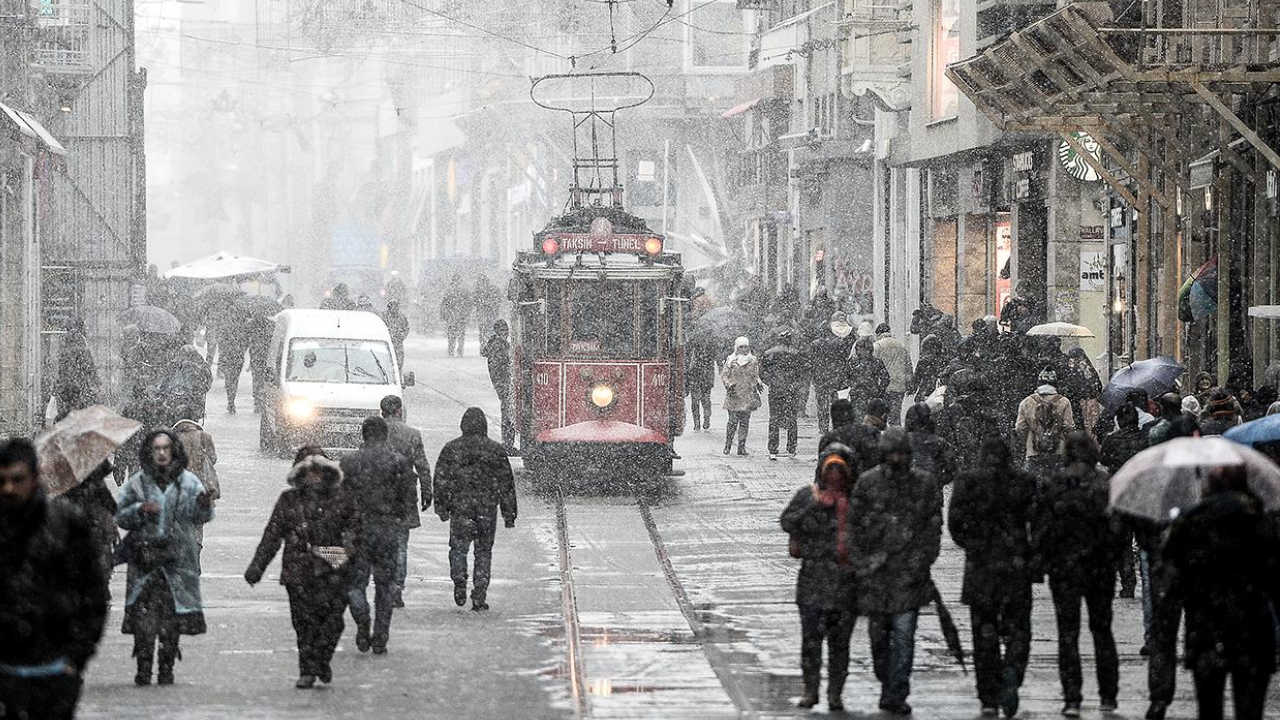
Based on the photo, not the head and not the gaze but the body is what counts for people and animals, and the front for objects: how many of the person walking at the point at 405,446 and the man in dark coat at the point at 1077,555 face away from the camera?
2

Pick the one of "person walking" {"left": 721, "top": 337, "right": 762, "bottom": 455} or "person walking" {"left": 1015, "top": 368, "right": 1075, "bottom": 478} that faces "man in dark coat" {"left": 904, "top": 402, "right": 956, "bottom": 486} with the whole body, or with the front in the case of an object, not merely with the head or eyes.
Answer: "person walking" {"left": 721, "top": 337, "right": 762, "bottom": 455}

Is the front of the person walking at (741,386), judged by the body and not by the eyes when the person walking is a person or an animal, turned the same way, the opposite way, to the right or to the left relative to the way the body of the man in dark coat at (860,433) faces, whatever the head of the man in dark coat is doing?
the opposite way

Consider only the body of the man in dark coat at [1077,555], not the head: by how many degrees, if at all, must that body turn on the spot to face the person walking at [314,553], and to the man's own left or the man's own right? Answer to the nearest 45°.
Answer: approximately 90° to the man's own left

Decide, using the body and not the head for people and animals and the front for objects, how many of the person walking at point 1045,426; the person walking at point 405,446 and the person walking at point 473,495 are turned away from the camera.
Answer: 3

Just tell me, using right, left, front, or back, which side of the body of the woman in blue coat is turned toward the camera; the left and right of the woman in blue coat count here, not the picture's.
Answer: front

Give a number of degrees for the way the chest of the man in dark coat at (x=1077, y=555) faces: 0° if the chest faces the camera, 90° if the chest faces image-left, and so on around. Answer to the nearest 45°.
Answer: approximately 180°

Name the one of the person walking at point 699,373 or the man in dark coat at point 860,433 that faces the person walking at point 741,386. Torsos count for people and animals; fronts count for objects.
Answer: the man in dark coat

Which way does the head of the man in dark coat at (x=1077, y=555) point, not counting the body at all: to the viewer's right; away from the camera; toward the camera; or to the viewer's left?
away from the camera

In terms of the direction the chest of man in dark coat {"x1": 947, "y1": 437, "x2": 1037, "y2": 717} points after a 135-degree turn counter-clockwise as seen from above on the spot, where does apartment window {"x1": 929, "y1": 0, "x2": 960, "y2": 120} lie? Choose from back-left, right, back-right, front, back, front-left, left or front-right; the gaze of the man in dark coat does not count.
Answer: back-right

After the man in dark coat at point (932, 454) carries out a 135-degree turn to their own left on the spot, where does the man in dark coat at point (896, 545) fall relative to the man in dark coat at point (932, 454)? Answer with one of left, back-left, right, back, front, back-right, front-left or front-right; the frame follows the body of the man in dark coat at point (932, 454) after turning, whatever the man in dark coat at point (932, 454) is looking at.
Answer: front-left

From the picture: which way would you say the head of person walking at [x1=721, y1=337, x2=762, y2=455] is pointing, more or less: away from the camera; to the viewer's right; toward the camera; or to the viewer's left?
toward the camera

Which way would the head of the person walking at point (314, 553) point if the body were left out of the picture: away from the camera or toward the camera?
toward the camera

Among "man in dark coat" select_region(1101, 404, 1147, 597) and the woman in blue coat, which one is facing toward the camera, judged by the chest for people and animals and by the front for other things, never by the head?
the woman in blue coat

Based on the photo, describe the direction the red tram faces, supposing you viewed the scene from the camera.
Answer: facing the viewer
